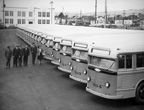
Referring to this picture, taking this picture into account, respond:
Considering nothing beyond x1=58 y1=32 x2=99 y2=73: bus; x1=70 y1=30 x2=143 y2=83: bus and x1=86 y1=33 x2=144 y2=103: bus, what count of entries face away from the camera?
0

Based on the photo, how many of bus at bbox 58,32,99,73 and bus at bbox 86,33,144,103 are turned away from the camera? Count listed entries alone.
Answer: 0

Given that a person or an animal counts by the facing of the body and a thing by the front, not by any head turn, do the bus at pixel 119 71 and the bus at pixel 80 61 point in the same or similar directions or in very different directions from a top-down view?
same or similar directions

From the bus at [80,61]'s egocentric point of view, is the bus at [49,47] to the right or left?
on its right

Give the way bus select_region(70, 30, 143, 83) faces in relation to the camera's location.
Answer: facing the viewer and to the left of the viewer

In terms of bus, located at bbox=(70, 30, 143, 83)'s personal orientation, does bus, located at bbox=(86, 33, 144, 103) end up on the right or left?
on its left

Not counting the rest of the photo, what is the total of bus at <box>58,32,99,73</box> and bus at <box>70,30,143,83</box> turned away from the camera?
0

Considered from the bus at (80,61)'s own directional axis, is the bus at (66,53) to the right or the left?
on its right
